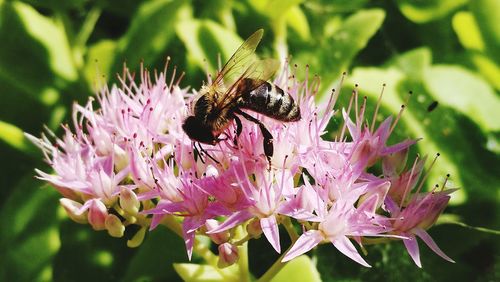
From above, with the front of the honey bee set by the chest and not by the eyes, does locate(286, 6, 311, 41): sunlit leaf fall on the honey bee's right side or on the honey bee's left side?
on the honey bee's right side

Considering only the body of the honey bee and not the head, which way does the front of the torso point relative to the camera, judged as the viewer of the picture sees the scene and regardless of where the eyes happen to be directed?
to the viewer's left

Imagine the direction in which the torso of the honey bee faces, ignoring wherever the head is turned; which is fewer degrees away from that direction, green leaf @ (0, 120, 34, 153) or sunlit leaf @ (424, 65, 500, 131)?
the green leaf

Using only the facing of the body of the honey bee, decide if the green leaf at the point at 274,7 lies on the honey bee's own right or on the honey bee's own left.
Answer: on the honey bee's own right

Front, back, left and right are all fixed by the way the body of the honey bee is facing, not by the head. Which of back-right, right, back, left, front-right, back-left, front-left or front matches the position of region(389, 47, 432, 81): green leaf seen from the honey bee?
back-right

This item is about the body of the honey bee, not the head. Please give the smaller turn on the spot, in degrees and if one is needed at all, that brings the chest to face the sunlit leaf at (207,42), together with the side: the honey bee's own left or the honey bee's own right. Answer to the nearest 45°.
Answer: approximately 90° to the honey bee's own right
